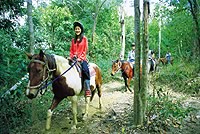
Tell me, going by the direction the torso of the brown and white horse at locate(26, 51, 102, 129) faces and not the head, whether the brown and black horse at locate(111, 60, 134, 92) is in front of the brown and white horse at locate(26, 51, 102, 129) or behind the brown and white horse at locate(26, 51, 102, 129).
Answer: behind

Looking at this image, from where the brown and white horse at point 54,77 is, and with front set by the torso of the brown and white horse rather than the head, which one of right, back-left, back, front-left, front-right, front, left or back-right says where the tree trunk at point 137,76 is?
back-left

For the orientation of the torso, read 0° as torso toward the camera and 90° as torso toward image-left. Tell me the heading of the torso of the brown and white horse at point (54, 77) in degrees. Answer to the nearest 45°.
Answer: approximately 45°

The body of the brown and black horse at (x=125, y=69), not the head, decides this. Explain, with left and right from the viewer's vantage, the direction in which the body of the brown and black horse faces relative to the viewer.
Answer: facing the viewer and to the left of the viewer

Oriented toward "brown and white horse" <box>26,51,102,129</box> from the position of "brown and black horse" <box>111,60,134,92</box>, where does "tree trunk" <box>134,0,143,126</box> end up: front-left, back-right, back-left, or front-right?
front-left

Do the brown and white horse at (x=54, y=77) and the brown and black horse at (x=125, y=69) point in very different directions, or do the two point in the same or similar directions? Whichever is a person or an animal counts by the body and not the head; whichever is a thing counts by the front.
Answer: same or similar directions

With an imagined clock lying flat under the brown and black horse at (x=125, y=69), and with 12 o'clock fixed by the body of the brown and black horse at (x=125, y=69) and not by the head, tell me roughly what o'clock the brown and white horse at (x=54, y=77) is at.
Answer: the brown and white horse at (x=54, y=77) is roughly at 11 o'clock from the brown and black horse at (x=125, y=69).

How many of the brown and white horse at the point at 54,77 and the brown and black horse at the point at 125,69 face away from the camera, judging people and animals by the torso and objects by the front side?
0

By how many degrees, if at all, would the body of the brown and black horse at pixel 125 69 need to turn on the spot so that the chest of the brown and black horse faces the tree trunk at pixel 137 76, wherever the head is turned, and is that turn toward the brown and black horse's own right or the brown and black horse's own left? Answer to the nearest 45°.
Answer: approximately 45° to the brown and black horse's own left

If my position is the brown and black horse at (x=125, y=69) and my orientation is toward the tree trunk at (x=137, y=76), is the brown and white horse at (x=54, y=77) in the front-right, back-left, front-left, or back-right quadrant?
front-right
